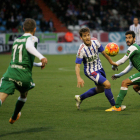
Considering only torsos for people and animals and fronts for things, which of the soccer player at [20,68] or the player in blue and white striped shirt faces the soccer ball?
the soccer player

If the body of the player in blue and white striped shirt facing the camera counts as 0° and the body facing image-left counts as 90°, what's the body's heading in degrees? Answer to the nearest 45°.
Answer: approximately 315°

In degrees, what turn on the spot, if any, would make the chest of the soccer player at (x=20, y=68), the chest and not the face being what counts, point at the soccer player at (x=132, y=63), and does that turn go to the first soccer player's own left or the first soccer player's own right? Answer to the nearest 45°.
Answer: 0° — they already face them

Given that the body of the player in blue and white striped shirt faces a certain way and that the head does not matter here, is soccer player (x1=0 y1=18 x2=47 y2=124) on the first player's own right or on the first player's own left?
on the first player's own right

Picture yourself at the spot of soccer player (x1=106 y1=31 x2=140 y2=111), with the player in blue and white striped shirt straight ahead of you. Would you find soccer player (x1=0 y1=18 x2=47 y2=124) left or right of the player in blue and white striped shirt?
left

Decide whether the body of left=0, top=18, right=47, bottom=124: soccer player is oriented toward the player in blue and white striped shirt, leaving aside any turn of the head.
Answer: yes

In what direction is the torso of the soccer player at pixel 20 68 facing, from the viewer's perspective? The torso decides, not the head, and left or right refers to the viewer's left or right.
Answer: facing away from the viewer and to the right of the viewer

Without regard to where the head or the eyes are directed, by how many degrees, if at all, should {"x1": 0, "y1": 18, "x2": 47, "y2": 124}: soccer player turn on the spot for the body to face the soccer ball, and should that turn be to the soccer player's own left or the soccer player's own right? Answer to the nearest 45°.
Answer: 0° — they already face it
